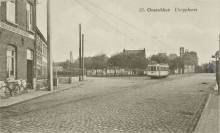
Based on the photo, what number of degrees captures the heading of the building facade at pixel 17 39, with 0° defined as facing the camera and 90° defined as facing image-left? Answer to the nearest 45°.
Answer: approximately 315°
